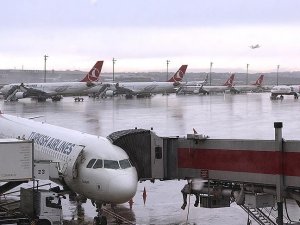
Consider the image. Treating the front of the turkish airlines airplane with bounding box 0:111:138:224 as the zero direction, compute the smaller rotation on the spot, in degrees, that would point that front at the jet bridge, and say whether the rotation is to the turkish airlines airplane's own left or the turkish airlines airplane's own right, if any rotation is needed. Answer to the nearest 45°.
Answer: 0° — it already faces it

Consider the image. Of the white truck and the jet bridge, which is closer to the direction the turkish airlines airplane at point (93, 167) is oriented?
the jet bridge

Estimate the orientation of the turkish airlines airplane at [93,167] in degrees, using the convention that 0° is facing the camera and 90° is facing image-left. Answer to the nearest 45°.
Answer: approximately 315°
